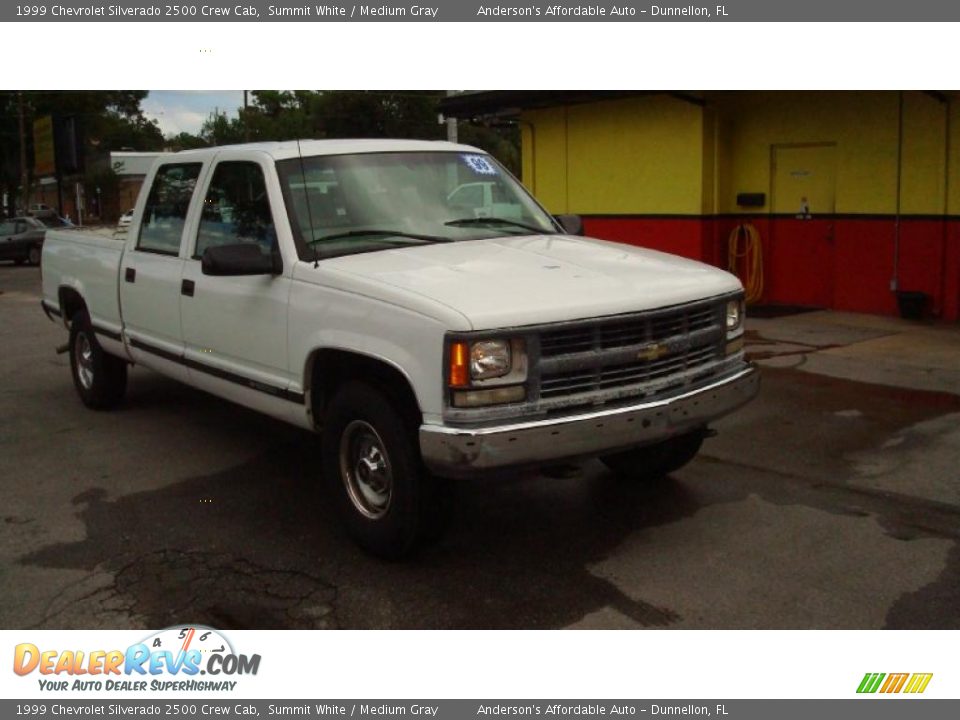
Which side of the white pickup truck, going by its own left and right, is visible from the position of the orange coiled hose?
left

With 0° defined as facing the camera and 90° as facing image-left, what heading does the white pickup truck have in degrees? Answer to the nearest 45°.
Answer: approximately 315°
